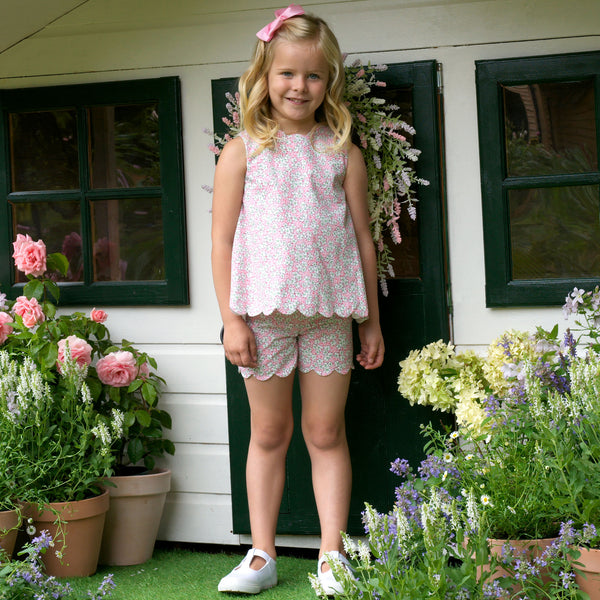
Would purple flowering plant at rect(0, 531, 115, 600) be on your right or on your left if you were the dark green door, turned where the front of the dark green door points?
on your right

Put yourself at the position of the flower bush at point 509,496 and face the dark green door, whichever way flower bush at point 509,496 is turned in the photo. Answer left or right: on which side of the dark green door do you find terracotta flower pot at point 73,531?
left

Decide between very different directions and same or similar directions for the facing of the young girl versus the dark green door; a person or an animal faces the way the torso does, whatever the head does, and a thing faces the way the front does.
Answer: same or similar directions

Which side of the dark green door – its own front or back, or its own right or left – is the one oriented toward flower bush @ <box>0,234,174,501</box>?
right

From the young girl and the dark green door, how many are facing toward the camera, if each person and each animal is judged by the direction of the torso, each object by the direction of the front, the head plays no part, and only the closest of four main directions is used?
2

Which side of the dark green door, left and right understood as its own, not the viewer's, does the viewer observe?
front

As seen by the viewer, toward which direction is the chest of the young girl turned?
toward the camera

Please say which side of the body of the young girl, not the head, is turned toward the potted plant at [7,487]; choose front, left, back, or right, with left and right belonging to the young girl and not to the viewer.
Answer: right

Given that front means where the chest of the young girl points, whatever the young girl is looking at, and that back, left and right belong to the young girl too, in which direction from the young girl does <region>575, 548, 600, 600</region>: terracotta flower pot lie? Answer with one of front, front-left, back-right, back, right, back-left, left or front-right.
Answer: front-left

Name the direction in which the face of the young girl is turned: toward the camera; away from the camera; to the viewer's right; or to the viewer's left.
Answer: toward the camera

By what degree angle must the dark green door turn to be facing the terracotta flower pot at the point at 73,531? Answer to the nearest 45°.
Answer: approximately 90° to its right

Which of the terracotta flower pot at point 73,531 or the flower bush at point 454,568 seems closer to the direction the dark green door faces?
the flower bush
